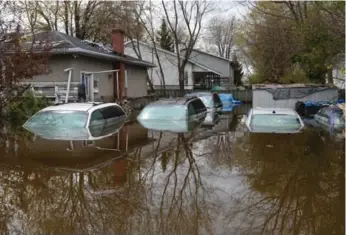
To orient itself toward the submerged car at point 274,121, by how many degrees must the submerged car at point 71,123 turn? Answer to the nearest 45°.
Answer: approximately 135° to its left

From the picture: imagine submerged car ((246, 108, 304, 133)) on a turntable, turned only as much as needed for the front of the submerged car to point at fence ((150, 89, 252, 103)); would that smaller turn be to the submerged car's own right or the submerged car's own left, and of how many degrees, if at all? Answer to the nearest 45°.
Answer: approximately 180°

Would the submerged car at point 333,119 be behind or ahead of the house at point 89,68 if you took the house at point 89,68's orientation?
ahead

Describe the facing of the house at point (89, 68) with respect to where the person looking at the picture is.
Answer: facing the viewer and to the right of the viewer

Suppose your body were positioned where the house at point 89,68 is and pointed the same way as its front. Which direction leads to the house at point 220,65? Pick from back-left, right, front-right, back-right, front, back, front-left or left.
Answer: left

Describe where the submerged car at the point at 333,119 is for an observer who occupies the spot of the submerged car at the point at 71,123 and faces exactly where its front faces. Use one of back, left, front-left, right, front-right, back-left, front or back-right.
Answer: back-left

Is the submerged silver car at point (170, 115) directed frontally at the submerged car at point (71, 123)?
yes

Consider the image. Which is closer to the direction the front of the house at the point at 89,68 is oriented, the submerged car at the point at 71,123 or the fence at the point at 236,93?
the submerged car

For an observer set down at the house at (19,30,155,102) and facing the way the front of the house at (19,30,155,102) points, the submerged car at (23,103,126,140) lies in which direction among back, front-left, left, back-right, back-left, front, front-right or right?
front-right

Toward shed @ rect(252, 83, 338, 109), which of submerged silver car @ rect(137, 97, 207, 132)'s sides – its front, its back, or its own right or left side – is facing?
back

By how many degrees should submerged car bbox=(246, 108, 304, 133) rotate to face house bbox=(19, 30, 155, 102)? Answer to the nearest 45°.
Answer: approximately 135° to its right

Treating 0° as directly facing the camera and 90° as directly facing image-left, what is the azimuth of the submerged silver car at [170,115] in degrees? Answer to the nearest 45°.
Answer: approximately 45°
